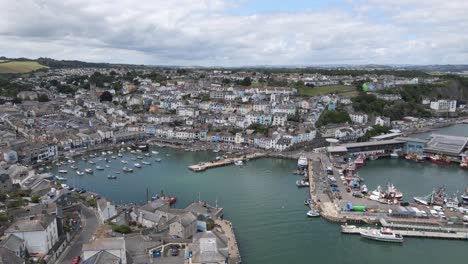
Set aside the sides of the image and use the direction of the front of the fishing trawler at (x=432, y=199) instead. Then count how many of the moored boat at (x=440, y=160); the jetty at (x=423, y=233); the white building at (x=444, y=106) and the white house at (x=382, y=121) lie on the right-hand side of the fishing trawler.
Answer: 3

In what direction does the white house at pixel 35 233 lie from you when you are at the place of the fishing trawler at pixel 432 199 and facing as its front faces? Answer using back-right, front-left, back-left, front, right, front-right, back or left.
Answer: front-left

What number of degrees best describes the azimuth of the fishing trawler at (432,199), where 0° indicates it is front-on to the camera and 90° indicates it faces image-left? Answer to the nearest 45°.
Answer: approximately 90°

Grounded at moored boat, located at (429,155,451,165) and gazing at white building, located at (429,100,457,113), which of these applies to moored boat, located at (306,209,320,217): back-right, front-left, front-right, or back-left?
back-left

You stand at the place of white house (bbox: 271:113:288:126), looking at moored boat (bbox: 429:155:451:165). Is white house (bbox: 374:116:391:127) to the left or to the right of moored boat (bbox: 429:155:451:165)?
left

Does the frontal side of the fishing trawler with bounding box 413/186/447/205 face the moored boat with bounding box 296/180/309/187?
yes

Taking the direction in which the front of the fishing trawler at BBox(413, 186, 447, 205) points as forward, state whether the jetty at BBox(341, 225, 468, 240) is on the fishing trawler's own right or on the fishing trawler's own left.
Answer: on the fishing trawler's own left

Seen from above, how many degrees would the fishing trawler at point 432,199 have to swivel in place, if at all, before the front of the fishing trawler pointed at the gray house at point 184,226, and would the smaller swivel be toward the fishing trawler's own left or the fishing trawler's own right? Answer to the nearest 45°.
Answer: approximately 45° to the fishing trawler's own left

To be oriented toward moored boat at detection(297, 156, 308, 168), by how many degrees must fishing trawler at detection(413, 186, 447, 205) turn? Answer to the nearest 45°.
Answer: approximately 45° to its right

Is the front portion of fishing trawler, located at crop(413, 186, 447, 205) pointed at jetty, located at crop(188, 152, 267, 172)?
yes

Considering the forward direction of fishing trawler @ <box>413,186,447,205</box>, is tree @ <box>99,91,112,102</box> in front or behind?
in front

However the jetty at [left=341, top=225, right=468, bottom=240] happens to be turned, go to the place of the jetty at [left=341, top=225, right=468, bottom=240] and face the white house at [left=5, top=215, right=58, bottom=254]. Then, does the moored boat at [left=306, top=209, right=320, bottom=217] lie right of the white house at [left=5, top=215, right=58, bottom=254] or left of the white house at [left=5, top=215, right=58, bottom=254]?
right

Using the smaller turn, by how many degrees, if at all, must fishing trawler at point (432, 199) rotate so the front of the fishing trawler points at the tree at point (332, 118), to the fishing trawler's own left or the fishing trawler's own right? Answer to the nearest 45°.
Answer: approximately 45° to the fishing trawler's own right
